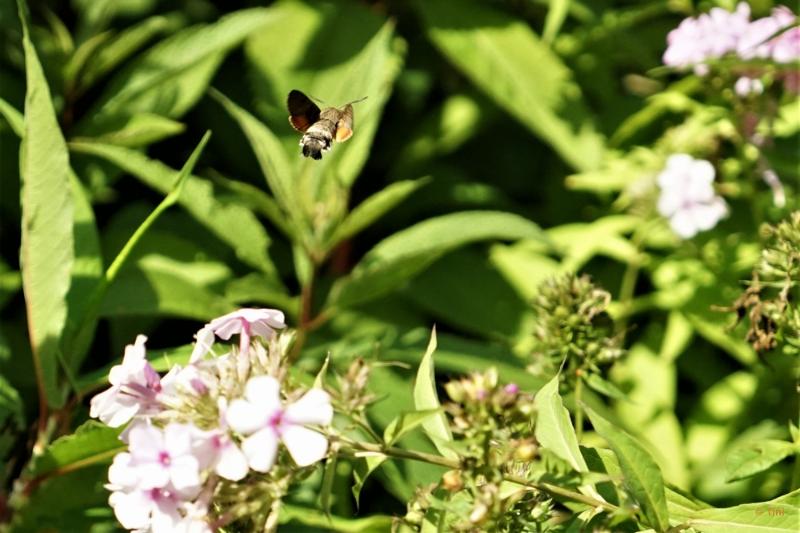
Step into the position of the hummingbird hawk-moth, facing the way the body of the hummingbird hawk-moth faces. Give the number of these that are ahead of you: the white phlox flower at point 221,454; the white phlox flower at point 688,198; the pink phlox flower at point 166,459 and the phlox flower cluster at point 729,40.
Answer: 2
